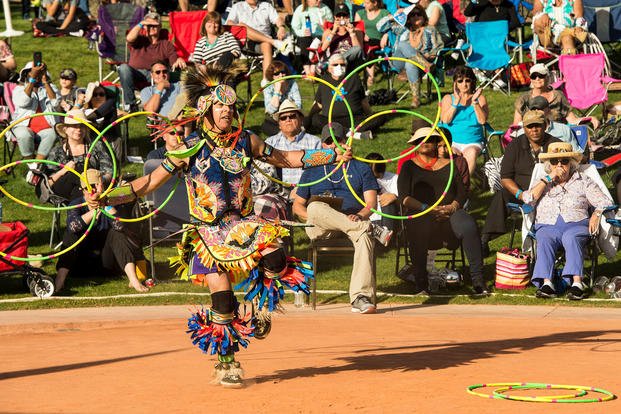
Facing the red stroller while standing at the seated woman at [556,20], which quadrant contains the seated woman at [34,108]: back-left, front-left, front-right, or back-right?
front-right

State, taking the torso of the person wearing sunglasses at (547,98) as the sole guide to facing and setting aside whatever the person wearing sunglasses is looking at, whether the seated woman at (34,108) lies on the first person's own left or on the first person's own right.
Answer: on the first person's own right

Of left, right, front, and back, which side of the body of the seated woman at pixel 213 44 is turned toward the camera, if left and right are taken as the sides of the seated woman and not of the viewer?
front

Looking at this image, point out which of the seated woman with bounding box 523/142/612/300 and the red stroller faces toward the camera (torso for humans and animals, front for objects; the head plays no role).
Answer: the seated woman

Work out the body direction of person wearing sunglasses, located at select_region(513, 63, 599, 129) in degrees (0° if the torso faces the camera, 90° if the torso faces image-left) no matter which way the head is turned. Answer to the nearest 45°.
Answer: approximately 0°

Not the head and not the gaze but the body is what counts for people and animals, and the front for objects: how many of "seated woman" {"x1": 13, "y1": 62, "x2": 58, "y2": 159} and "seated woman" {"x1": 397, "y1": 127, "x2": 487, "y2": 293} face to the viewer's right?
0

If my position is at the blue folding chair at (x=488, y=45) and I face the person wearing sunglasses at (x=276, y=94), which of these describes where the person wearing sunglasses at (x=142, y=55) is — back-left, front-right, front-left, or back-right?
front-right

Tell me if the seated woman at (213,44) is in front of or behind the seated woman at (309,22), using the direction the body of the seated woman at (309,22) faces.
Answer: in front

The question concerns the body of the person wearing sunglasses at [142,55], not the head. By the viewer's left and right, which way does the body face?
facing the viewer

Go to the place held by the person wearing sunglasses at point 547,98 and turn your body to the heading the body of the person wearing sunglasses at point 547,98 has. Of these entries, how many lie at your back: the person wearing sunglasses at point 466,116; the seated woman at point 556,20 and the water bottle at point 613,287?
1

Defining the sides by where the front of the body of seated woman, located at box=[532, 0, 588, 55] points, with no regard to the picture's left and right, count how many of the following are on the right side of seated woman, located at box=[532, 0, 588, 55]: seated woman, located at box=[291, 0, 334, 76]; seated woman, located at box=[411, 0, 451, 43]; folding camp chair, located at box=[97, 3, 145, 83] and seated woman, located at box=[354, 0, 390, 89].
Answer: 4

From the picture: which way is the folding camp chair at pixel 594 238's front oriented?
toward the camera

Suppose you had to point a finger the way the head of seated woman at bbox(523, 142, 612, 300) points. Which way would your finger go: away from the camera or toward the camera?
toward the camera

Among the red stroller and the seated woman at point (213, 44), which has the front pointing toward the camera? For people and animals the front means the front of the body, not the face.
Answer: the seated woman

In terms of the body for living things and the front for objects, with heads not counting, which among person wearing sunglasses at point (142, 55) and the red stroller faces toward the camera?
the person wearing sunglasses

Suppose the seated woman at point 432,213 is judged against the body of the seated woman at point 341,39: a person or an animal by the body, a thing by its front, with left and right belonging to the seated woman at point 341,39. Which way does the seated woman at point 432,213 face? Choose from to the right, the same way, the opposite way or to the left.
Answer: the same way

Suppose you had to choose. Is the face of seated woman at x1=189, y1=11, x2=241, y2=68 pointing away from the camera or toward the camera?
toward the camera

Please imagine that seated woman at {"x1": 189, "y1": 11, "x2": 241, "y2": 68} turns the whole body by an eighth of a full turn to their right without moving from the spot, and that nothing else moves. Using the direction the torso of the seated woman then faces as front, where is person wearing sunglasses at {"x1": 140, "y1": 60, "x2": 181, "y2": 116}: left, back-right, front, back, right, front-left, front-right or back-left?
front

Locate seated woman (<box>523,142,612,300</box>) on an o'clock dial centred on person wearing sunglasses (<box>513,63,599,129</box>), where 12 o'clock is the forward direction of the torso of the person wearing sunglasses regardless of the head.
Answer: The seated woman is roughly at 12 o'clock from the person wearing sunglasses.

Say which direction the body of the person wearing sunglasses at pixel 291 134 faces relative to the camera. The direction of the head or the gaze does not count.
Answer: toward the camera

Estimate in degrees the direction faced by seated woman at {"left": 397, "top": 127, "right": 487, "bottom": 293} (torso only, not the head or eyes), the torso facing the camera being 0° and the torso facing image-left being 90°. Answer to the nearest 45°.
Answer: approximately 0°
